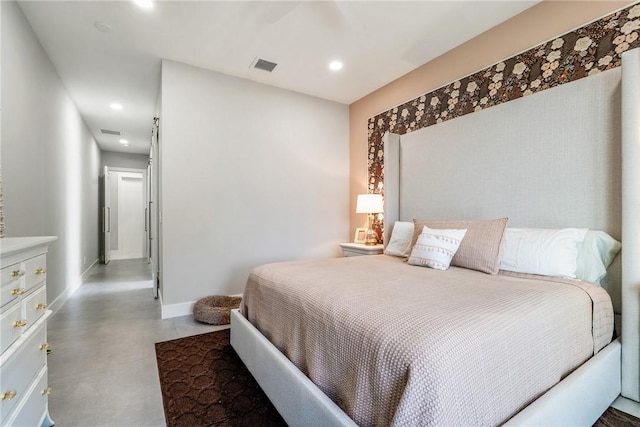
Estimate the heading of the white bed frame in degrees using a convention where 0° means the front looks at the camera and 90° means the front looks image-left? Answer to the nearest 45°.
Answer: approximately 45°

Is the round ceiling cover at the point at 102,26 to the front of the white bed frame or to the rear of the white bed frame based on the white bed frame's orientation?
to the front

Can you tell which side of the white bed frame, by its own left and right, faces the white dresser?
front

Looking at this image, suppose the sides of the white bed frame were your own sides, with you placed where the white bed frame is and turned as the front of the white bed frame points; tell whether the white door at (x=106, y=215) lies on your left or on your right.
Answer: on your right

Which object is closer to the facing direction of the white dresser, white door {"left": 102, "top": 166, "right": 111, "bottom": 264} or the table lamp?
the table lamp

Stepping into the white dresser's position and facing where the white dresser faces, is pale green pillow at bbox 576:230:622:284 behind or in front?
in front

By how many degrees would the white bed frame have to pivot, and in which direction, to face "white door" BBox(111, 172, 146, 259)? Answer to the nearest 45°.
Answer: approximately 45° to its right

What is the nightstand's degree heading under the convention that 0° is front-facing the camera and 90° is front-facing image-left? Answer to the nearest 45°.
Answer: approximately 45°

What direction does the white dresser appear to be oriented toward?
to the viewer's right

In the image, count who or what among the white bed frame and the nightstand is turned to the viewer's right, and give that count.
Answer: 0

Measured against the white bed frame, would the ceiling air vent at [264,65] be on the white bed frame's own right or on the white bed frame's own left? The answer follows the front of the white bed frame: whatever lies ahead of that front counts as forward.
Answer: on the white bed frame's own right

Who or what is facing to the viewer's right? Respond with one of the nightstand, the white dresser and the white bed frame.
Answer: the white dresser

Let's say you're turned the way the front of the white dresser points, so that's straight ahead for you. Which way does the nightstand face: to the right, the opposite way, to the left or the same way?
the opposite way
